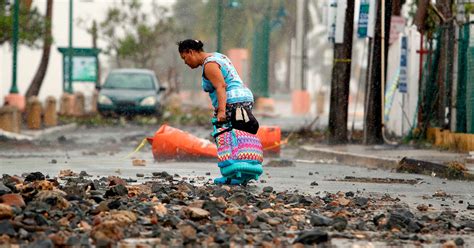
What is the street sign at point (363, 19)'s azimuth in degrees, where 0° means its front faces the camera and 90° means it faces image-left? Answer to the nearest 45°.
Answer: approximately 0°

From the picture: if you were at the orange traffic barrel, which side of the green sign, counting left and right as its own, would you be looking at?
front

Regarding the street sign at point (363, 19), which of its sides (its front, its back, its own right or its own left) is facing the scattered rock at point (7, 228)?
front

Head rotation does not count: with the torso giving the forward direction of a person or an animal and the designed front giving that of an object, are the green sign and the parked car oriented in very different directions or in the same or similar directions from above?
same or similar directions

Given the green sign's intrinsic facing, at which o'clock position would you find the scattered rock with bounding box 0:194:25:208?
The scattered rock is roughly at 12 o'clock from the green sign.

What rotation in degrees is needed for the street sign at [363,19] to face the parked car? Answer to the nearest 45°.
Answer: approximately 135° to its right

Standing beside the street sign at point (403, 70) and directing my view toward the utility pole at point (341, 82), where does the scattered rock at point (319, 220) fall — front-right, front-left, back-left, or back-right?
front-left

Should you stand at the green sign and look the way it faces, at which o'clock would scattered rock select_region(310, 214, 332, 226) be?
The scattered rock is roughly at 12 o'clock from the green sign.

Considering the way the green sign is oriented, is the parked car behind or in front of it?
in front

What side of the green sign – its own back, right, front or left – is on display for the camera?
front

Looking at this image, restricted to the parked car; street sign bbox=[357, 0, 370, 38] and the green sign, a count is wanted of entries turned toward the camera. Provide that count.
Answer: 3

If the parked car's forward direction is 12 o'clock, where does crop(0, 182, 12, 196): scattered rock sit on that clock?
The scattered rock is roughly at 12 o'clock from the parked car.

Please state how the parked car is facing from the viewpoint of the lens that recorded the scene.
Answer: facing the viewer

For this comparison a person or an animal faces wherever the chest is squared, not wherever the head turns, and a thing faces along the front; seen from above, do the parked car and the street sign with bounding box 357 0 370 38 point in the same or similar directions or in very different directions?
same or similar directions

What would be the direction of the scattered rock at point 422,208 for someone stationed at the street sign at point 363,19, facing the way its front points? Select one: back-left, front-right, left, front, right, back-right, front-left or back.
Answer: front
